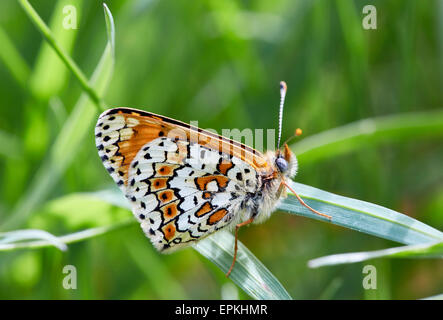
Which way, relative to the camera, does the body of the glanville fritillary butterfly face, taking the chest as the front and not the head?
to the viewer's right

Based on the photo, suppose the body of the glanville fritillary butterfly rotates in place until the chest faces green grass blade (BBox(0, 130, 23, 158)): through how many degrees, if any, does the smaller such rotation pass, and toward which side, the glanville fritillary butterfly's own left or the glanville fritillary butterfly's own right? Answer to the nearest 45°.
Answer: approximately 135° to the glanville fritillary butterfly's own left

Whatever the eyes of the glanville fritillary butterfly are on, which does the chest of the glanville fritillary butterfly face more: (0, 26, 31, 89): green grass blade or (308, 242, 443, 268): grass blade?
the grass blade
